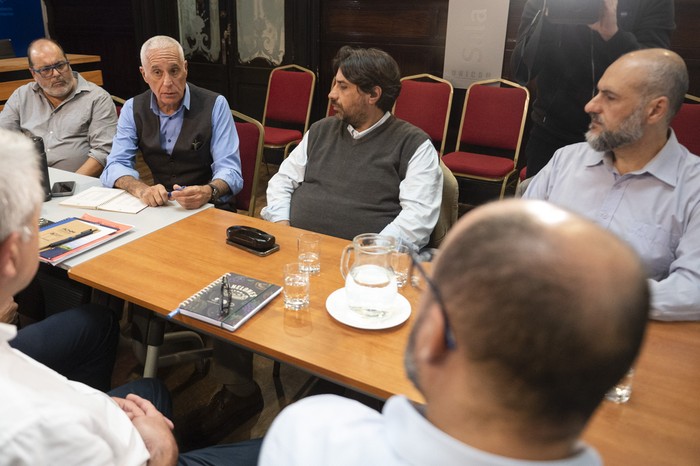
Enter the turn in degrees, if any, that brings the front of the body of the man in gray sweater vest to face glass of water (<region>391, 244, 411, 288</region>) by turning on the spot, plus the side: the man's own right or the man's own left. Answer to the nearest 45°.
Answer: approximately 45° to the man's own left

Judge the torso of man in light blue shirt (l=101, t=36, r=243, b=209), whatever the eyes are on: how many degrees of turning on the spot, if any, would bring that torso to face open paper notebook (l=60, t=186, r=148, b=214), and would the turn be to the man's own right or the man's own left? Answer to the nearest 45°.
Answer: approximately 45° to the man's own right

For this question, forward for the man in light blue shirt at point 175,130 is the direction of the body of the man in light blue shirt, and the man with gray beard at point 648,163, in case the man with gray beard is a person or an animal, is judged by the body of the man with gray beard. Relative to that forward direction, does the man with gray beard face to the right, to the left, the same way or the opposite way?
to the right

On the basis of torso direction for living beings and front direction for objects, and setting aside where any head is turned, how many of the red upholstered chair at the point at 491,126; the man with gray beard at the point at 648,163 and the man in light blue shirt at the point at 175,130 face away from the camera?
0

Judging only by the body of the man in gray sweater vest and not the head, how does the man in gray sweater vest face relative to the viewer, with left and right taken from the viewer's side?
facing the viewer and to the left of the viewer

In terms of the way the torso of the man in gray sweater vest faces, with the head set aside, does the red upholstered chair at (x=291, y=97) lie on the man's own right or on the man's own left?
on the man's own right

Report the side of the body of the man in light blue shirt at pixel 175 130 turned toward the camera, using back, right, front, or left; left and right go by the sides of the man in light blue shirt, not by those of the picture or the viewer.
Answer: front

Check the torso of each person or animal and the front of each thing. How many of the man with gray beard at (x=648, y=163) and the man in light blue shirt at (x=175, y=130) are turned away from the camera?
0

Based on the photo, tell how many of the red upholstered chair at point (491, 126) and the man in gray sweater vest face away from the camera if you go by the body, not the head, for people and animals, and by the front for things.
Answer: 0

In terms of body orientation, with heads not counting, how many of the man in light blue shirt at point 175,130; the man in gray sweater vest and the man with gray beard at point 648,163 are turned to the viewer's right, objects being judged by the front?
0

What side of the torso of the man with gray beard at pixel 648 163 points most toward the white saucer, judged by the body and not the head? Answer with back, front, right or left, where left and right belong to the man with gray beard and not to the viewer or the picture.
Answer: front

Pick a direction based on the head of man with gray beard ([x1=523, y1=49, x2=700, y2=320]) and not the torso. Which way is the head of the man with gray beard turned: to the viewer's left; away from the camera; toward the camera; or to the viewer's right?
to the viewer's left
